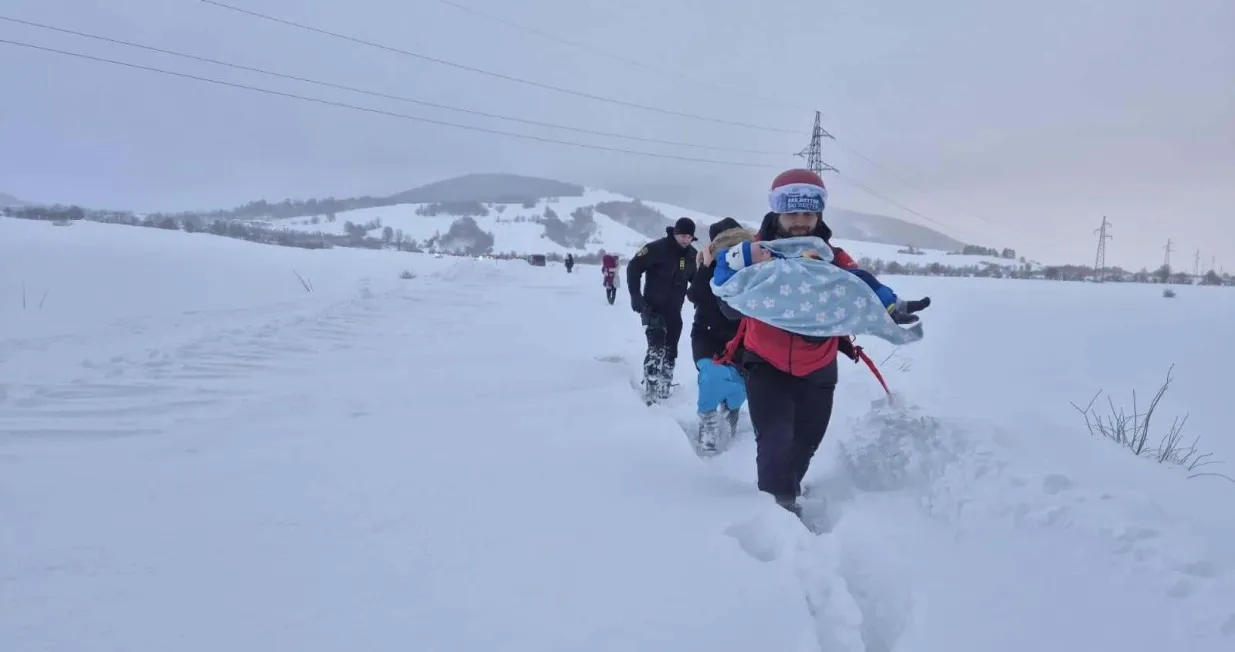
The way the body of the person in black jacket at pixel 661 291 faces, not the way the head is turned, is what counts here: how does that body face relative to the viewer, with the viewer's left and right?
facing the viewer and to the right of the viewer

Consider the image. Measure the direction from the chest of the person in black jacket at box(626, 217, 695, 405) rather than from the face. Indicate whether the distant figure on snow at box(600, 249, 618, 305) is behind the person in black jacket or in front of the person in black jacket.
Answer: behind

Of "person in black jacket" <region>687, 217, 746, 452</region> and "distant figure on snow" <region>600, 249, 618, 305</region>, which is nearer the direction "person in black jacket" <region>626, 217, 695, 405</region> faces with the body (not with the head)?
the person in black jacket

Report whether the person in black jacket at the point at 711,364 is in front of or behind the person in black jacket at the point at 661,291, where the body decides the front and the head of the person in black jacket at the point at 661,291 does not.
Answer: in front

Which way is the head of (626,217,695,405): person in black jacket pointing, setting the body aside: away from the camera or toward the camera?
toward the camera
